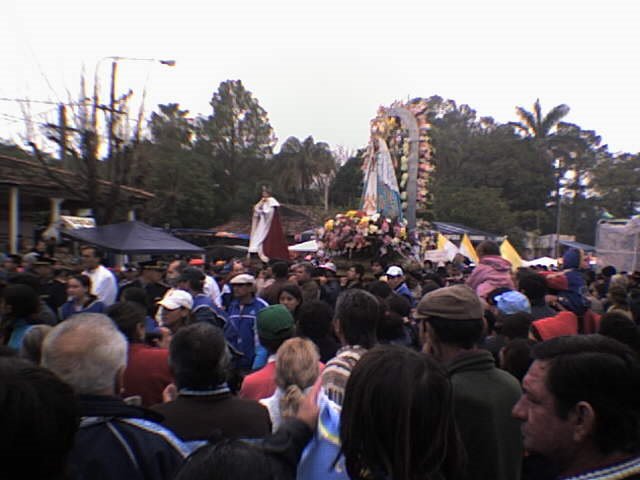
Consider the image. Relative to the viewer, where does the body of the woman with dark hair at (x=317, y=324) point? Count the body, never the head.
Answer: away from the camera

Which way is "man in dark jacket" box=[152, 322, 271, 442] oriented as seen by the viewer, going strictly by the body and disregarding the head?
away from the camera

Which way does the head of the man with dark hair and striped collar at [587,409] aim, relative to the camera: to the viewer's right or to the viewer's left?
to the viewer's left

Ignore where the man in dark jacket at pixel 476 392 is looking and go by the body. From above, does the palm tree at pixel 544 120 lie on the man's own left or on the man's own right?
on the man's own right

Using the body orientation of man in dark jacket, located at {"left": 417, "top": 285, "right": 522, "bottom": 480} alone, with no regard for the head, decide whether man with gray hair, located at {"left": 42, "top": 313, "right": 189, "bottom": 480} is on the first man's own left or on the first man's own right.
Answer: on the first man's own left

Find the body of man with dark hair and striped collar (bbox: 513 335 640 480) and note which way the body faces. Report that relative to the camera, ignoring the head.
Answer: to the viewer's left

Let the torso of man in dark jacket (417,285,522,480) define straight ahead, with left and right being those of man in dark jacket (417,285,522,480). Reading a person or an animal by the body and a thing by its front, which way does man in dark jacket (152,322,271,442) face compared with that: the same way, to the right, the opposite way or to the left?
the same way

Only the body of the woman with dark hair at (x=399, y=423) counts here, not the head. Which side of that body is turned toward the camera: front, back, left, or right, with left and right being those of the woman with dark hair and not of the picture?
back

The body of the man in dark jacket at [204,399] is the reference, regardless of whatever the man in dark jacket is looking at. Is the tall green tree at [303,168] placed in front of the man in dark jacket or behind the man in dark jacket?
in front

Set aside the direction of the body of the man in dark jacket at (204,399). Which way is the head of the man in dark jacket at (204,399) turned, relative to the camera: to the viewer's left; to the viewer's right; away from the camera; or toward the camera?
away from the camera

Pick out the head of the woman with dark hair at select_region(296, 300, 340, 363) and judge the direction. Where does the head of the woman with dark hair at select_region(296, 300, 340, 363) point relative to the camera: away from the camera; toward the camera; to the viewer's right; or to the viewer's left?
away from the camera

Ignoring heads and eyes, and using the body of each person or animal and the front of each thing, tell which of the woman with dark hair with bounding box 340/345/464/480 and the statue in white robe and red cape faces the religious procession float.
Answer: the woman with dark hair

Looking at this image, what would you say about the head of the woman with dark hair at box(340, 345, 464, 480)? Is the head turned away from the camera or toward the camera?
away from the camera

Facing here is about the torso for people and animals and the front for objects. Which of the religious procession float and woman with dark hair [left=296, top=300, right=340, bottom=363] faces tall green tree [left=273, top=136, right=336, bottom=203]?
the woman with dark hair

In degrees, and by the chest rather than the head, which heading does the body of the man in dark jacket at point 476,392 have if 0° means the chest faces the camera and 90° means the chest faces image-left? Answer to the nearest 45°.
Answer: approximately 135°
